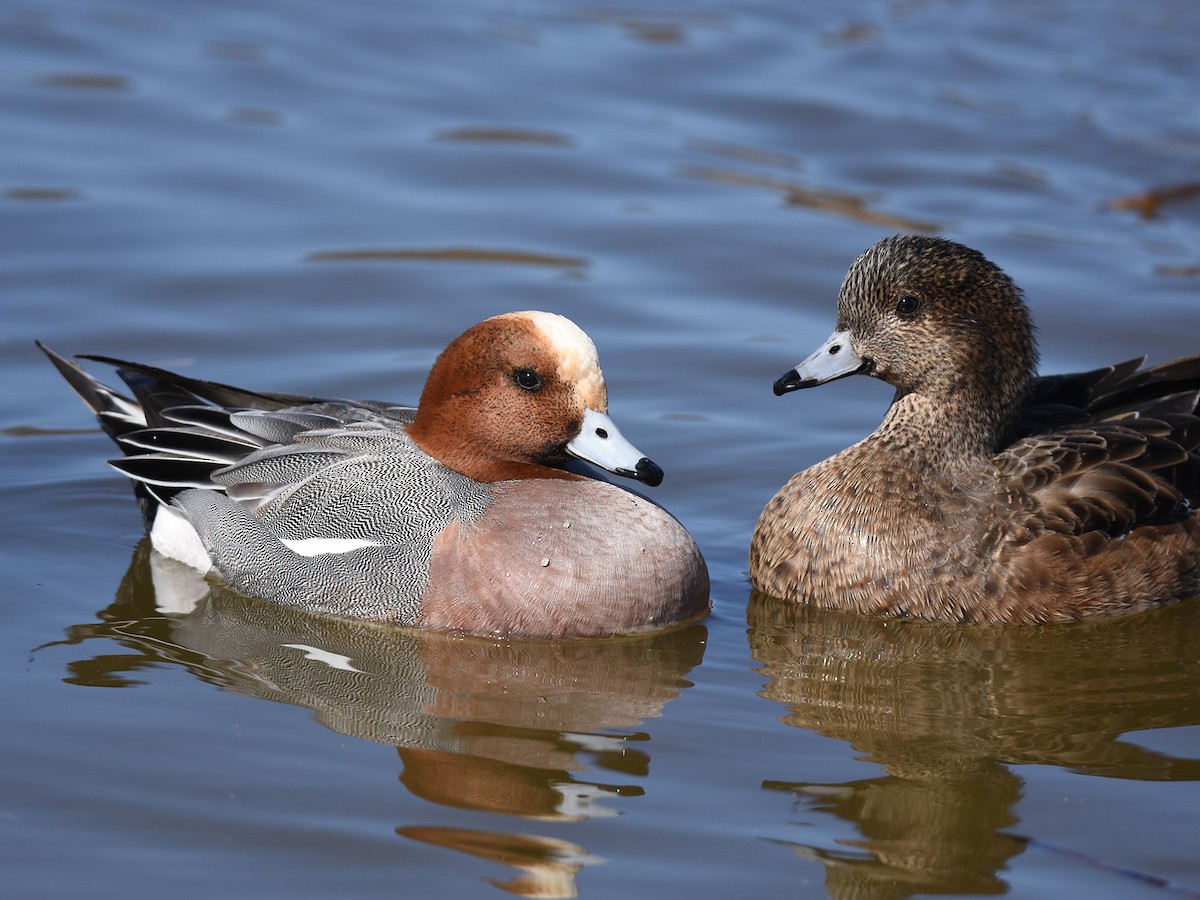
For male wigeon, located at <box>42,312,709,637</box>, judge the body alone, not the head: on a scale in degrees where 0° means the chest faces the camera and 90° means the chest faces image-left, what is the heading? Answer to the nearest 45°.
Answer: approximately 315°
